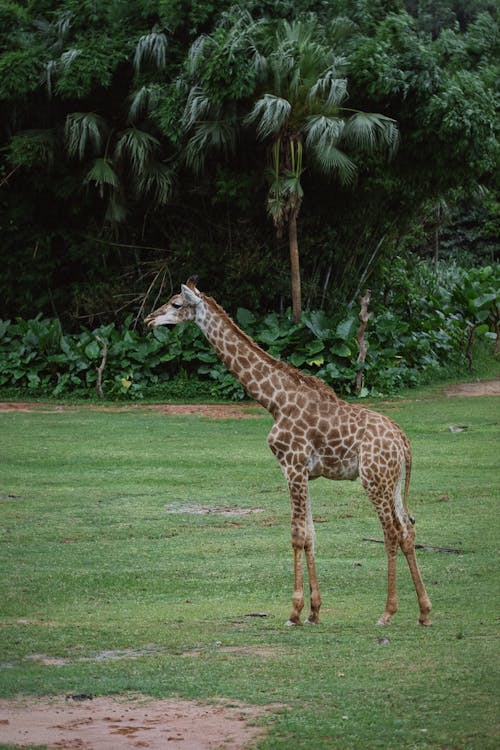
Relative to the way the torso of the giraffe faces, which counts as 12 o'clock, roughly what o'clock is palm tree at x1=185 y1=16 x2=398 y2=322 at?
The palm tree is roughly at 3 o'clock from the giraffe.

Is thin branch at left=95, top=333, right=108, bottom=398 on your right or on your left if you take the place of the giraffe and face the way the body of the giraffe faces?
on your right

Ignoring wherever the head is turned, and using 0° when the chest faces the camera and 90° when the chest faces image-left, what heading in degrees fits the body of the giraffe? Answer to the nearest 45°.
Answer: approximately 90°
